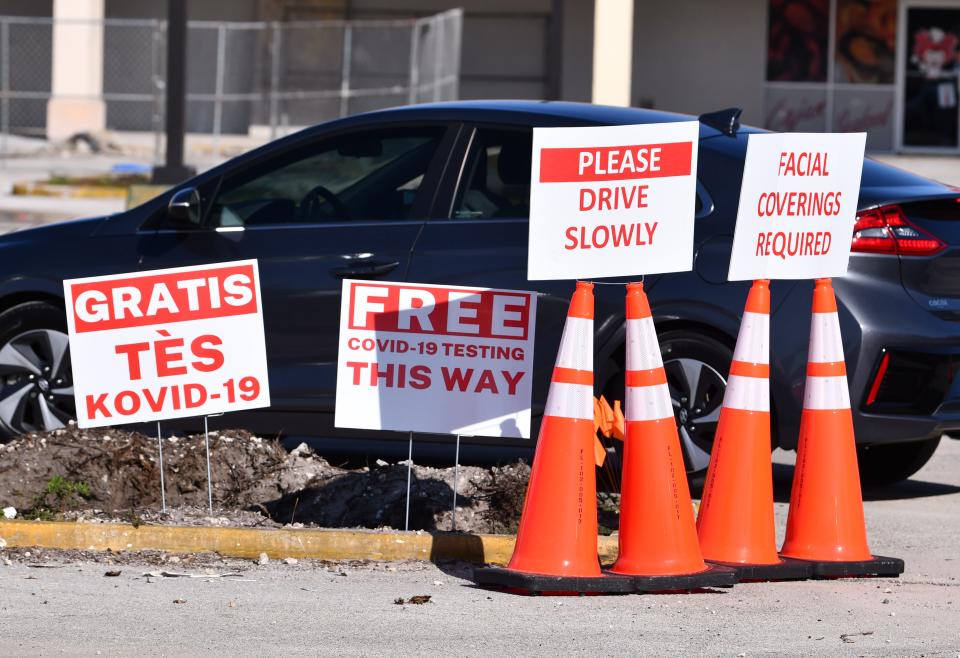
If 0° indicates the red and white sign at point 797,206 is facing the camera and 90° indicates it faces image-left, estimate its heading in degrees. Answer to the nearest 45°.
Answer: approximately 0°

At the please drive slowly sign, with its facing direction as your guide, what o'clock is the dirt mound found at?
The dirt mound is roughly at 4 o'clock from the please drive slowly sign.

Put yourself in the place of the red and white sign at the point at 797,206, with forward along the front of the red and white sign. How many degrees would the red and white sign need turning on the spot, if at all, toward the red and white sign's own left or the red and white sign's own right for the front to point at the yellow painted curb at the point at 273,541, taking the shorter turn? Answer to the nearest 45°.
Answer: approximately 90° to the red and white sign's own right

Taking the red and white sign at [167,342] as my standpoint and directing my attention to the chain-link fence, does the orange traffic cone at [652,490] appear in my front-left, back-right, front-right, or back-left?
back-right
